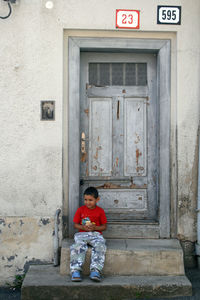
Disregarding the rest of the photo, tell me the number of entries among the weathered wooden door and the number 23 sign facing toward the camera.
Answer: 2

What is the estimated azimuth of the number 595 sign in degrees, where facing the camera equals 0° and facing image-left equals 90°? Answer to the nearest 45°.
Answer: approximately 0°
